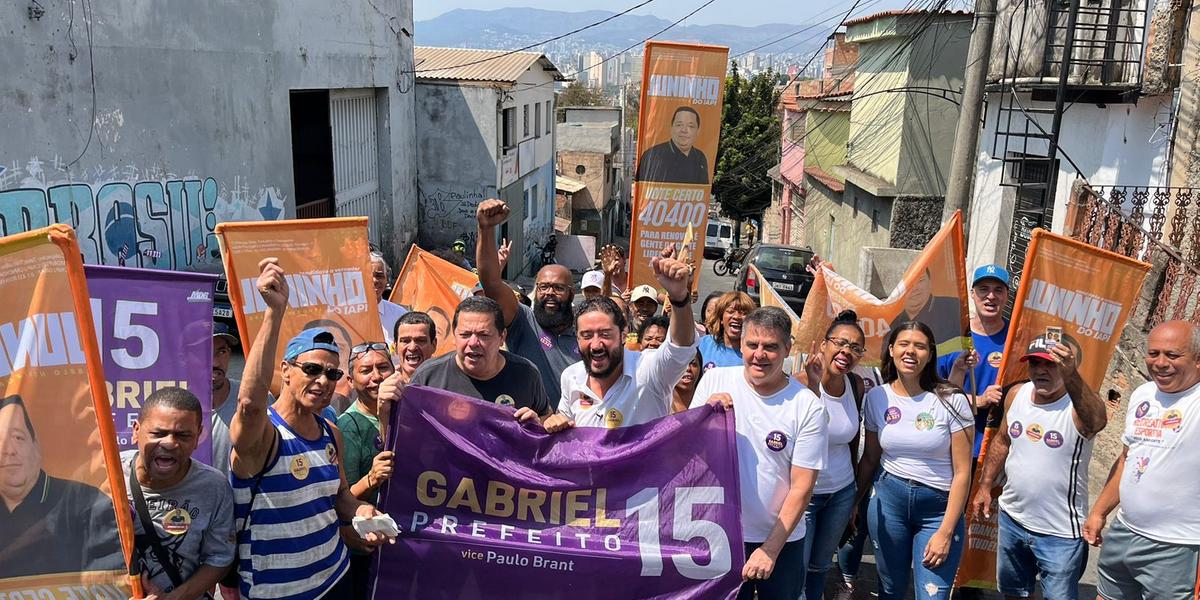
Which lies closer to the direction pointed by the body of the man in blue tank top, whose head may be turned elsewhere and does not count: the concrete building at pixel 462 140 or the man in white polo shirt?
the man in white polo shirt

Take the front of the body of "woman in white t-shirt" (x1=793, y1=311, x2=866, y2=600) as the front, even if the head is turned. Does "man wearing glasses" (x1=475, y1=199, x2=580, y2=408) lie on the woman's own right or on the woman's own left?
on the woman's own right

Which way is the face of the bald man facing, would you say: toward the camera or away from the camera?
toward the camera

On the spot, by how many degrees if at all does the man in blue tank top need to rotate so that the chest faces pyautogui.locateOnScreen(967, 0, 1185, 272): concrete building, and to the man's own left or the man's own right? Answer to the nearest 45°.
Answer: approximately 90° to the man's own left

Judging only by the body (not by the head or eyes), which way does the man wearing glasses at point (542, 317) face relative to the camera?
toward the camera

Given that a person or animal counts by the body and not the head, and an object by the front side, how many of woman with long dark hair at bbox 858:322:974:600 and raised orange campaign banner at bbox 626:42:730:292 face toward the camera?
2

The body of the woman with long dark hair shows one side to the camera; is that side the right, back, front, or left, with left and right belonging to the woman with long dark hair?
front

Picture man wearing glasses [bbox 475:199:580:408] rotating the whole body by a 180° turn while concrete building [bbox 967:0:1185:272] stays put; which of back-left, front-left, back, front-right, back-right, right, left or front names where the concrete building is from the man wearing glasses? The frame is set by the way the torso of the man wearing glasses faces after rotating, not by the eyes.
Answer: front-right

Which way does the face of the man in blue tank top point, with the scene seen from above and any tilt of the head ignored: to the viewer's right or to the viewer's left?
to the viewer's right

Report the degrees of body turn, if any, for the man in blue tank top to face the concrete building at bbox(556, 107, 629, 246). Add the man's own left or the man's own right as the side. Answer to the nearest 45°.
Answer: approximately 135° to the man's own left

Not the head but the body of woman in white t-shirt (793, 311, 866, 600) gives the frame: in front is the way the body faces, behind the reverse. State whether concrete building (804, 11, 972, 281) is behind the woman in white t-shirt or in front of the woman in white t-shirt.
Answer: behind

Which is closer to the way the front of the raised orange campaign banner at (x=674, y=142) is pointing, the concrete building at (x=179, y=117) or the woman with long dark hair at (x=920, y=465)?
the woman with long dark hair

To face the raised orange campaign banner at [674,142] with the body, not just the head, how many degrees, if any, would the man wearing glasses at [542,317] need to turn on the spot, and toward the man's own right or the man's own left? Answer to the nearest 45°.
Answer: approximately 135° to the man's own left
